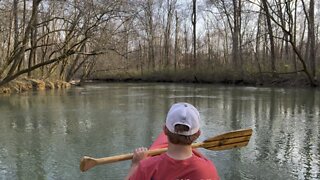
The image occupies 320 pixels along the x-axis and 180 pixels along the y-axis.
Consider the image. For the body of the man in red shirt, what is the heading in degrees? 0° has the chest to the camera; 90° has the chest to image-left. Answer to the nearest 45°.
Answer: approximately 180°

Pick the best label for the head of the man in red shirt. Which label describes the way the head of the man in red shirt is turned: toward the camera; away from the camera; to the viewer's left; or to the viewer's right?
away from the camera
